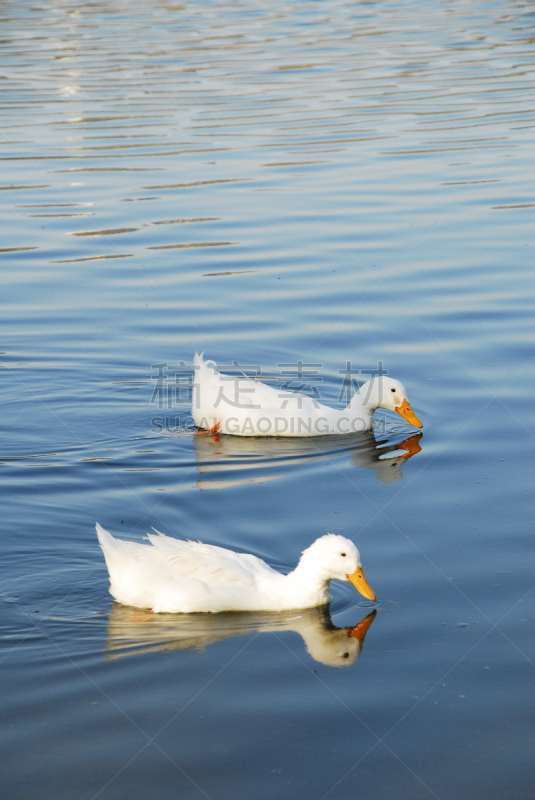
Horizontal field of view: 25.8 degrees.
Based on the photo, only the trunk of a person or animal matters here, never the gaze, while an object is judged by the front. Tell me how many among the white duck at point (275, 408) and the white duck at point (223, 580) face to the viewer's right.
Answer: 2

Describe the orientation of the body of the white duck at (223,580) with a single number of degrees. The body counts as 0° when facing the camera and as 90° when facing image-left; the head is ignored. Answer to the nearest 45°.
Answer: approximately 270°

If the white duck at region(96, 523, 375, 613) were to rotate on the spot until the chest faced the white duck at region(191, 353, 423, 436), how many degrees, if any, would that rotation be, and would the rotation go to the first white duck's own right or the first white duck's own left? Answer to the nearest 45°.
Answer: approximately 90° to the first white duck's own left

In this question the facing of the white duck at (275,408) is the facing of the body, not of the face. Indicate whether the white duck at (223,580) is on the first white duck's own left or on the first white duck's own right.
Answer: on the first white duck's own right

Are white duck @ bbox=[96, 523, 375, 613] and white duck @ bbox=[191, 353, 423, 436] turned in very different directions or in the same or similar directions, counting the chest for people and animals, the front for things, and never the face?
same or similar directions

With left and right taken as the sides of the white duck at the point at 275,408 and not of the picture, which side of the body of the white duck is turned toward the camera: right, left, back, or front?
right
